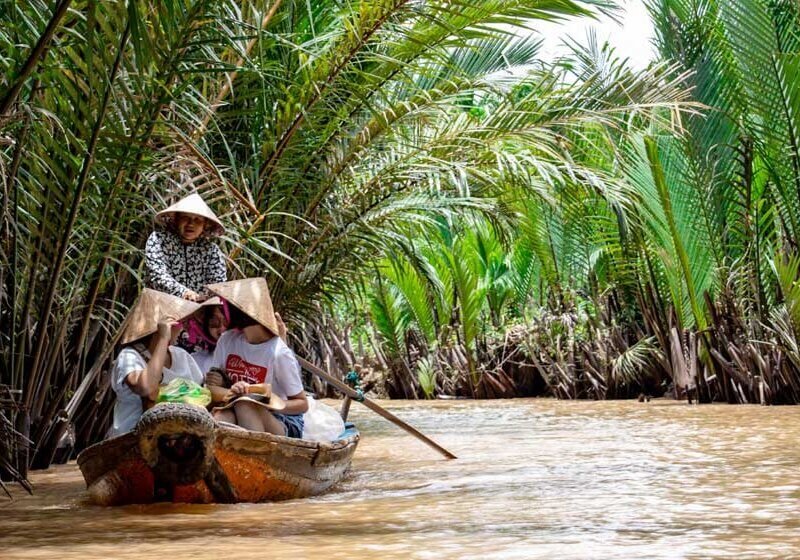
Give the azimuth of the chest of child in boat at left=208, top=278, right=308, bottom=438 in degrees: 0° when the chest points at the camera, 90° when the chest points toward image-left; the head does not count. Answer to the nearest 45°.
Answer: approximately 45°

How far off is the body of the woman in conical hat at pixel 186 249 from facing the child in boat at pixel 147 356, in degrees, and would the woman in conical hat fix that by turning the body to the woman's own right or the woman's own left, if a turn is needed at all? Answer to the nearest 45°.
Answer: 0° — they already face them

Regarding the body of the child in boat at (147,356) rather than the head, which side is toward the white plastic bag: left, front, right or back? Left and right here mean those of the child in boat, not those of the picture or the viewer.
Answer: left

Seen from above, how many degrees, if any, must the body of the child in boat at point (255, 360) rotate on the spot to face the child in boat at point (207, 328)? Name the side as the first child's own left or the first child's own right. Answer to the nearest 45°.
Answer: approximately 90° to the first child's own right

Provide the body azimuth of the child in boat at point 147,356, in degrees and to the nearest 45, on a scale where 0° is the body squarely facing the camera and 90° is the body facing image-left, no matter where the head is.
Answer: approximately 315°

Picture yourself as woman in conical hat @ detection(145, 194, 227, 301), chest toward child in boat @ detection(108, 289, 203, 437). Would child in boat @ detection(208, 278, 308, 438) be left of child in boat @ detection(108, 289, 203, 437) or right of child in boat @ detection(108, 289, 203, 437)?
left
